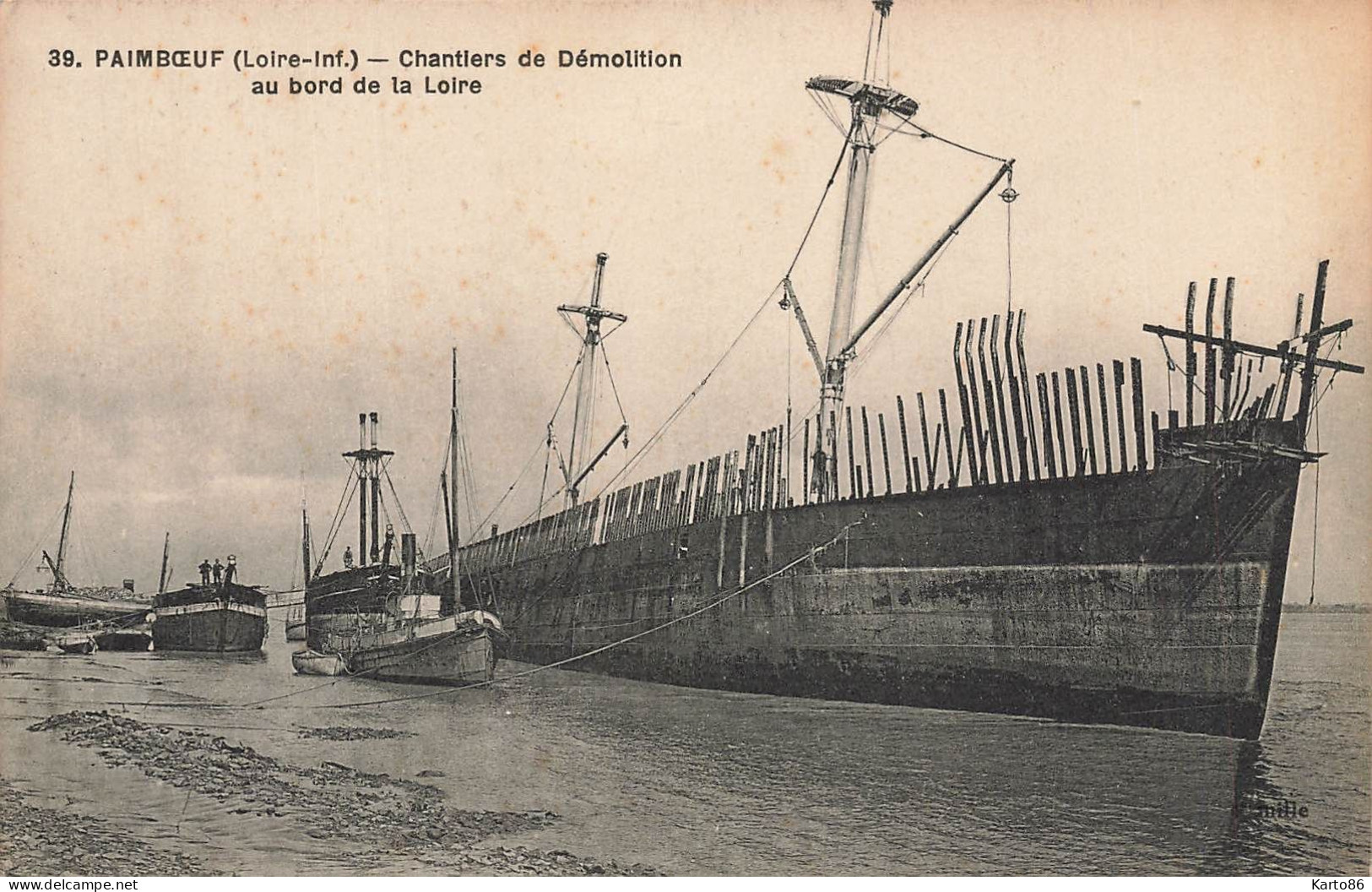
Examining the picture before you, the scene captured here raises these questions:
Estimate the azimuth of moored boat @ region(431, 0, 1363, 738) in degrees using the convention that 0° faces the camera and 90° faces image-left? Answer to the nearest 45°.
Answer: approximately 315°

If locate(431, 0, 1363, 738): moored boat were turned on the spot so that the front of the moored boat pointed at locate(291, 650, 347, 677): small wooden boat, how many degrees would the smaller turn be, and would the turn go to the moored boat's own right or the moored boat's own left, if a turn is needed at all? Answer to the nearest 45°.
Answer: approximately 180°

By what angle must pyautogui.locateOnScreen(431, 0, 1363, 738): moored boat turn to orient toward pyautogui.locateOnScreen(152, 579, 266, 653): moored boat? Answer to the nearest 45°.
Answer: approximately 180°

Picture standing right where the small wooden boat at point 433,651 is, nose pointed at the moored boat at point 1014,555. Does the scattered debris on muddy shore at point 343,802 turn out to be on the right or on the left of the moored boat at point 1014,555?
right

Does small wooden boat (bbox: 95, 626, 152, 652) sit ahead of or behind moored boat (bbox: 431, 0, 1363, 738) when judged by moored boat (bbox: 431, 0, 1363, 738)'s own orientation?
behind

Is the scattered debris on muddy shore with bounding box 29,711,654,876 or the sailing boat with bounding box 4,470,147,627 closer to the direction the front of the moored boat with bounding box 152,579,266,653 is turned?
the scattered debris on muddy shore

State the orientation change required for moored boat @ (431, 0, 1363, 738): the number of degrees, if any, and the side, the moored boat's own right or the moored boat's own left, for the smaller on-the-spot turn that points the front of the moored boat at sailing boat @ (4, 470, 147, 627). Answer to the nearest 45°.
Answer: approximately 180°

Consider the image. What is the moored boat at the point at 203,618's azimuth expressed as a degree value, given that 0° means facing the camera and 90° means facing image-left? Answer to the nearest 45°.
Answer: approximately 315°

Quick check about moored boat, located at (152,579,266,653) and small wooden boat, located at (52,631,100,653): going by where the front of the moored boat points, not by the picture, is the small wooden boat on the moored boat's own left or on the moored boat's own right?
on the moored boat's own right
